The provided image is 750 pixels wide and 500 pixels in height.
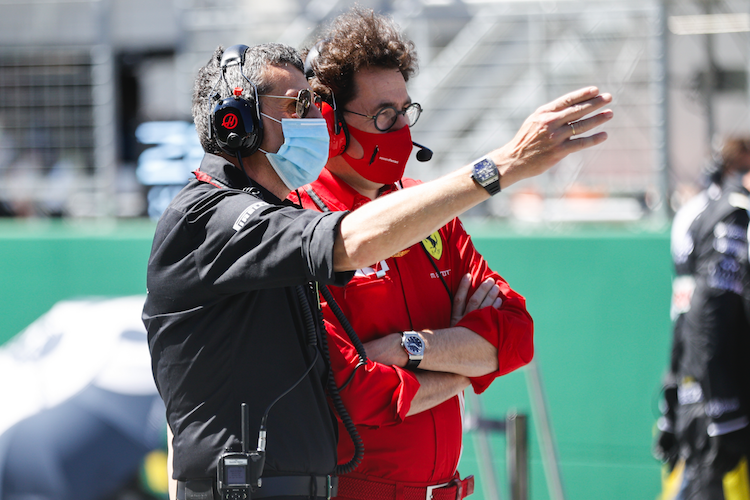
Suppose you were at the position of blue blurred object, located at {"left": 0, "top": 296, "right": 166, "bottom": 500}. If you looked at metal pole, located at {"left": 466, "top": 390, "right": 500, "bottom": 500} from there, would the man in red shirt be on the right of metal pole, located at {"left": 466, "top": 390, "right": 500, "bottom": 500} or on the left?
right

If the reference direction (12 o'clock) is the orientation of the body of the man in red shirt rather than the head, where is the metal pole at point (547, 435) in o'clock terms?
The metal pole is roughly at 8 o'clock from the man in red shirt.

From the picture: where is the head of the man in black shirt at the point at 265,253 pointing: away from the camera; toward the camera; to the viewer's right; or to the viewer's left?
to the viewer's right

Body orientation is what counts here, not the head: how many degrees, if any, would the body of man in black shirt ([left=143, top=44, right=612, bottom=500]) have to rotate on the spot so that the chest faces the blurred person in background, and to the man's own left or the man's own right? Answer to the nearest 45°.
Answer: approximately 45° to the man's own left

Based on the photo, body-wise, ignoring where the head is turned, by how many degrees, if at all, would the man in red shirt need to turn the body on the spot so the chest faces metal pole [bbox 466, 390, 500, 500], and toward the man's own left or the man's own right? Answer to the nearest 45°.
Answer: approximately 135° to the man's own left

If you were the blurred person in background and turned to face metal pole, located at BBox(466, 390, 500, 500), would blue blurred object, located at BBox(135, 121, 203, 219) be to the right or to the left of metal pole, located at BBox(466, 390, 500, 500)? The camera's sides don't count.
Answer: right

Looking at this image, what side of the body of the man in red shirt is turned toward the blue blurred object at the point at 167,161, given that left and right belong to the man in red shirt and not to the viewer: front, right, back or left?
back

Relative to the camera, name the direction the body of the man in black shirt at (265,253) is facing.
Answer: to the viewer's right

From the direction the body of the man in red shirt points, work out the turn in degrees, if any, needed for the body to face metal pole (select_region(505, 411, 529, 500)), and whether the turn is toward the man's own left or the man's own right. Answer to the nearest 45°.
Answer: approximately 135° to the man's own left

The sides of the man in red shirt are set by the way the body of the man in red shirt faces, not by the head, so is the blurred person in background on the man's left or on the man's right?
on the man's left

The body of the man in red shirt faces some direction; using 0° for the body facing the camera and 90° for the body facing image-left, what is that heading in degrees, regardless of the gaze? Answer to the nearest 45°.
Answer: approximately 315°
